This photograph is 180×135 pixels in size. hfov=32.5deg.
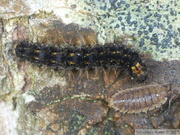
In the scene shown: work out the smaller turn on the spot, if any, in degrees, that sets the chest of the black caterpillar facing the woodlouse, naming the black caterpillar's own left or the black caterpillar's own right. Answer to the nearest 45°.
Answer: approximately 45° to the black caterpillar's own right

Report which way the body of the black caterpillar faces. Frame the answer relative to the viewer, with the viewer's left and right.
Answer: facing to the right of the viewer

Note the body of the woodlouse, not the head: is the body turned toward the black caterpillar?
no
